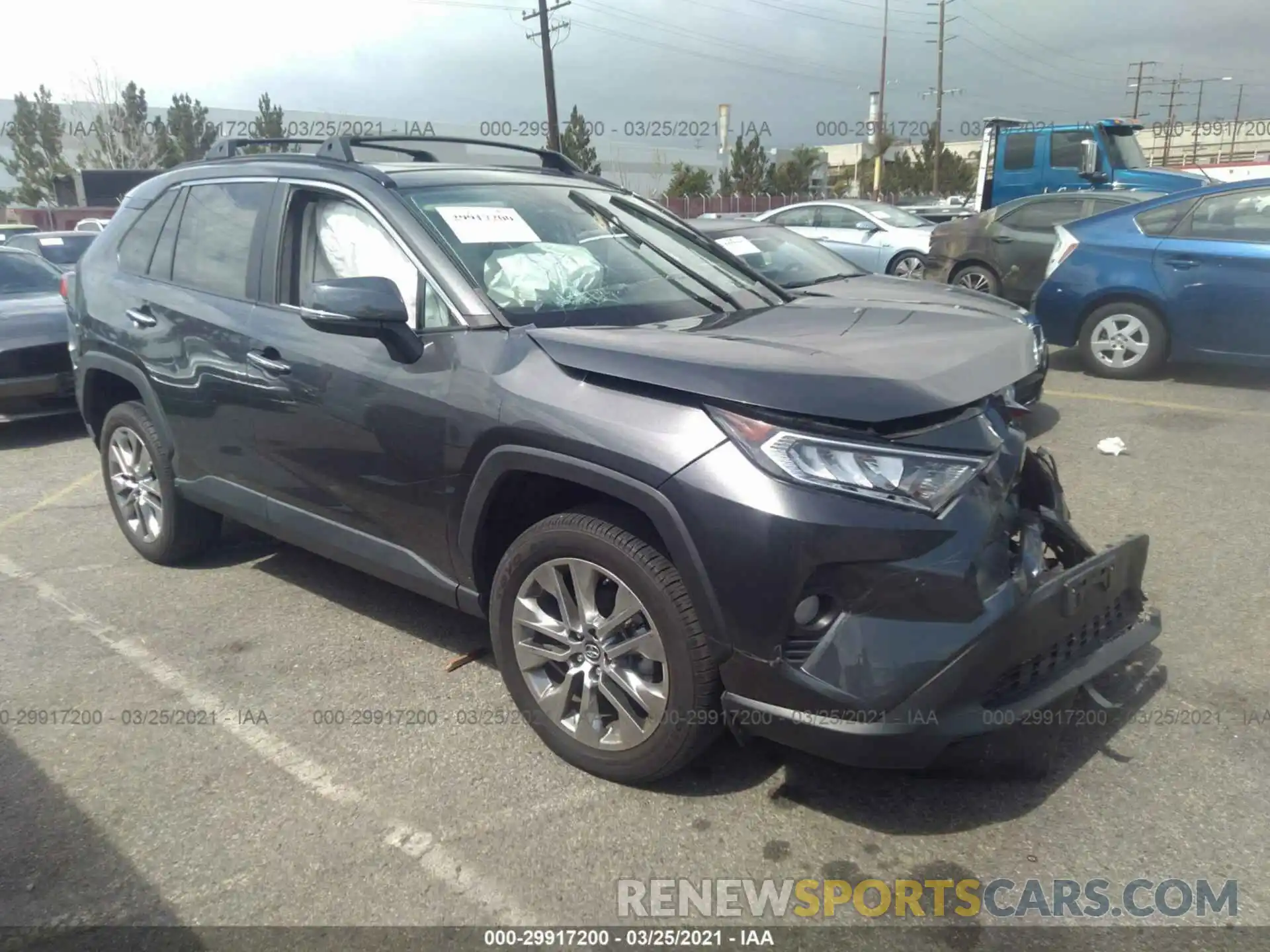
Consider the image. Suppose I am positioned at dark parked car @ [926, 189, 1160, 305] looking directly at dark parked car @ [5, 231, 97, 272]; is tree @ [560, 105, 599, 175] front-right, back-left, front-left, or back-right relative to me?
front-right

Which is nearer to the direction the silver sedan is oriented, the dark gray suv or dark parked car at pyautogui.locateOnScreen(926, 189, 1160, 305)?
the dark parked car

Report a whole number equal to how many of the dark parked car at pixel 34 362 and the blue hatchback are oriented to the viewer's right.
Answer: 1

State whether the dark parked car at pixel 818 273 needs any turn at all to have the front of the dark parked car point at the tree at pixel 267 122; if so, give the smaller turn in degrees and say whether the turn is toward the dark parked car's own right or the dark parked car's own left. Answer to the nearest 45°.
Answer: approximately 180°

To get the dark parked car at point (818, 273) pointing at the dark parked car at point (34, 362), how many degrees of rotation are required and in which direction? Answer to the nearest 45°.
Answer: approximately 135° to its right

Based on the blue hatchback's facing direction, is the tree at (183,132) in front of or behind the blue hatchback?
behind

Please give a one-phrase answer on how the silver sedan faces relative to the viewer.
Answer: facing the viewer and to the right of the viewer

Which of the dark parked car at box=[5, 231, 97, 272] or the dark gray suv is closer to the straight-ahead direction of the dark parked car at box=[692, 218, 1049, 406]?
the dark gray suv

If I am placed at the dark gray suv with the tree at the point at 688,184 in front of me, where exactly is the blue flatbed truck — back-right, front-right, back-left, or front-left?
front-right

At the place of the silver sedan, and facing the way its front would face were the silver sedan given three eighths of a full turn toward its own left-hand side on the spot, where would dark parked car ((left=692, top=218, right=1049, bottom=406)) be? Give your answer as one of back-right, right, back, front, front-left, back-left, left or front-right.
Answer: back

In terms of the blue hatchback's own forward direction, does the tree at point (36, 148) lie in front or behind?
behind

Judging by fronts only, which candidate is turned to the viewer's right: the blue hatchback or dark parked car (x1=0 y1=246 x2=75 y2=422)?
the blue hatchback

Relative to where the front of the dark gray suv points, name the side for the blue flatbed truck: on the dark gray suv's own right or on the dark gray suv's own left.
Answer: on the dark gray suv's own left

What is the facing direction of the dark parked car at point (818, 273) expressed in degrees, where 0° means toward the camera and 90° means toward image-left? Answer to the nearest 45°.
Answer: approximately 315°

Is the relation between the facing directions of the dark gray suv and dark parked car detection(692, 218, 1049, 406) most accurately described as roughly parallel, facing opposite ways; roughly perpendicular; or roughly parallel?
roughly parallel
